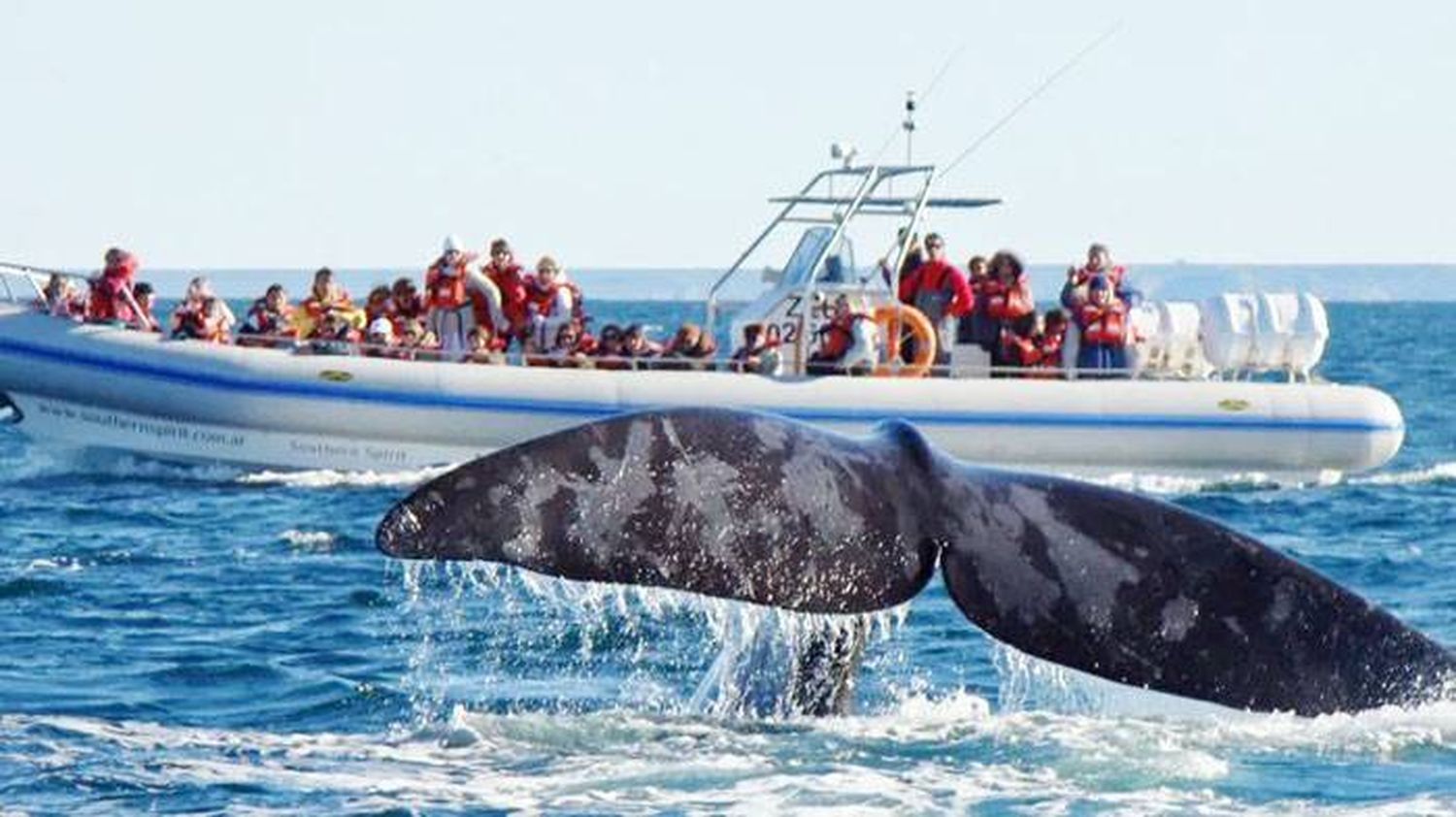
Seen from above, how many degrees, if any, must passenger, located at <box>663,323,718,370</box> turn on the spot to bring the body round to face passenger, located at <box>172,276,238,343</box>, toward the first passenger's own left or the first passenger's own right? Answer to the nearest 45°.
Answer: approximately 90° to the first passenger's own right

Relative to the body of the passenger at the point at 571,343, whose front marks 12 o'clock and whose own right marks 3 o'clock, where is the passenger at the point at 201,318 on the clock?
the passenger at the point at 201,318 is roughly at 3 o'clock from the passenger at the point at 571,343.

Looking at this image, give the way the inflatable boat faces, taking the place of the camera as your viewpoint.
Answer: facing to the left of the viewer

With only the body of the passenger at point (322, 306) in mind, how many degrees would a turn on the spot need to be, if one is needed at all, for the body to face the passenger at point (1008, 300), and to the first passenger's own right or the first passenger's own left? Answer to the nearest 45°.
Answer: approximately 90° to the first passenger's own left

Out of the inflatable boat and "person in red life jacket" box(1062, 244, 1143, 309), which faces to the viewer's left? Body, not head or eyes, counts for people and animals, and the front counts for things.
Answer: the inflatable boat

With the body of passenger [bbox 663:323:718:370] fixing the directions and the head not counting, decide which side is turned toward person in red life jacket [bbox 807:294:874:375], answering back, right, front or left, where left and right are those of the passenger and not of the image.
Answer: left

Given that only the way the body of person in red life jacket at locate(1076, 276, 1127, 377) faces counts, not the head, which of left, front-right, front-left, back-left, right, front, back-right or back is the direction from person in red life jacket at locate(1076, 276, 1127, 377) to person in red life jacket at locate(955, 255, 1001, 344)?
right

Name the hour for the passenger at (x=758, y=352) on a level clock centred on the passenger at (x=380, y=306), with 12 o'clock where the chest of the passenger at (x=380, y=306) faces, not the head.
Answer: the passenger at (x=758, y=352) is roughly at 10 o'clock from the passenger at (x=380, y=306).

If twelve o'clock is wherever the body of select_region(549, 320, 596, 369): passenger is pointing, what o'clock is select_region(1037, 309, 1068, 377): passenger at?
select_region(1037, 309, 1068, 377): passenger is roughly at 9 o'clock from select_region(549, 320, 596, 369): passenger.

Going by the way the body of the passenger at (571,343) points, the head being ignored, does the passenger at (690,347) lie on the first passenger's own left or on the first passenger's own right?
on the first passenger's own left
